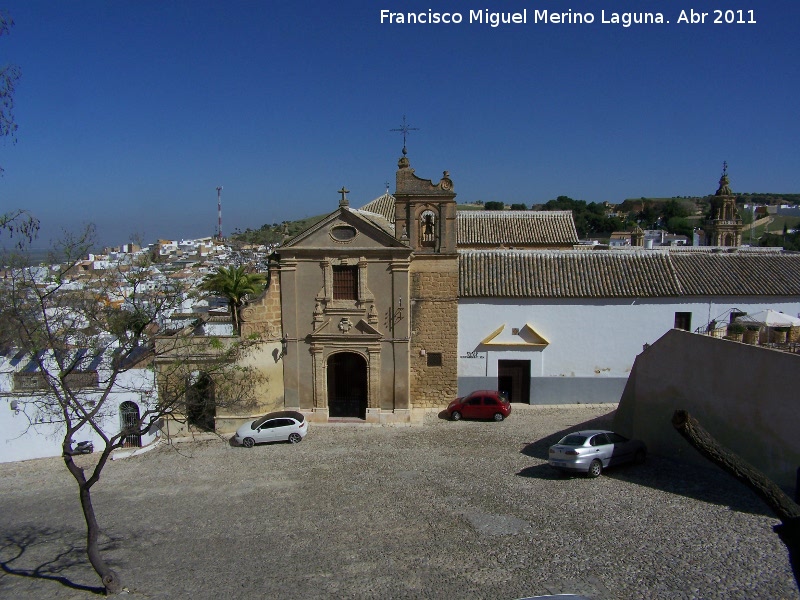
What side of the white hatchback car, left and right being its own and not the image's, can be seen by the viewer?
left

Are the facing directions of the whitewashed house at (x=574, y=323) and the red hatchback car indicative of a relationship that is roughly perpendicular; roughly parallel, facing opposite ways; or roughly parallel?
roughly perpendicular

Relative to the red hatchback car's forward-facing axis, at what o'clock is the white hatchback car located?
The white hatchback car is roughly at 11 o'clock from the red hatchback car.

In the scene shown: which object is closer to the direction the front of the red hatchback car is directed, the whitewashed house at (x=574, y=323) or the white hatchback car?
the white hatchback car

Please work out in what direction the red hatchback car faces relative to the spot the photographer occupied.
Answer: facing to the left of the viewer

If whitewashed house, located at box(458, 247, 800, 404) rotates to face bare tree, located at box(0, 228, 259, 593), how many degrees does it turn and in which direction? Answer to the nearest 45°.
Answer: approximately 45° to its right

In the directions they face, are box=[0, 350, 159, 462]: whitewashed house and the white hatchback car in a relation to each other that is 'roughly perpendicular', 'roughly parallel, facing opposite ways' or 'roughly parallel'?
roughly perpendicular

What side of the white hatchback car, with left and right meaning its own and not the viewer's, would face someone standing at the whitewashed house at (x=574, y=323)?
back

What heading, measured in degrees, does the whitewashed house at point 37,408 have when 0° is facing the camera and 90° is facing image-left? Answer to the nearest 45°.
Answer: approximately 0°

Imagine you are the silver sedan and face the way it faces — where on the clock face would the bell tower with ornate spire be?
The bell tower with ornate spire is roughly at 11 o'clock from the silver sedan.

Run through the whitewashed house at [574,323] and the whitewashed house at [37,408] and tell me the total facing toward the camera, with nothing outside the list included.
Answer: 2

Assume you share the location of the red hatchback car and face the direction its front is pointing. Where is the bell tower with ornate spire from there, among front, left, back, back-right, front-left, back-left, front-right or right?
back-right
